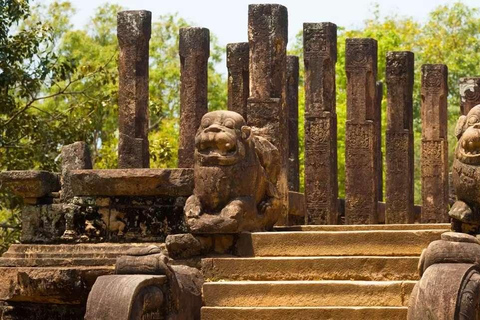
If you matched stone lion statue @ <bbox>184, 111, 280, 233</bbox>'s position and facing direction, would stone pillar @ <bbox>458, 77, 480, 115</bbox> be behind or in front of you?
behind

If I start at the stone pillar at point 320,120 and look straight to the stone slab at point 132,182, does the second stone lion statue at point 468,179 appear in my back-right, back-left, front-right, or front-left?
front-left

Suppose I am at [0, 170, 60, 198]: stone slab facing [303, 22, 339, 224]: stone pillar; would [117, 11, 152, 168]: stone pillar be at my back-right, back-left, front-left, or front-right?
front-left

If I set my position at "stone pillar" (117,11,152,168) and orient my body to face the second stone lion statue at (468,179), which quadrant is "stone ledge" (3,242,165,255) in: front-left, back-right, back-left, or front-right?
front-right

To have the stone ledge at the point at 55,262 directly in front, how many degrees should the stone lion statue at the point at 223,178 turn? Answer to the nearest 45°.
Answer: approximately 45° to its right

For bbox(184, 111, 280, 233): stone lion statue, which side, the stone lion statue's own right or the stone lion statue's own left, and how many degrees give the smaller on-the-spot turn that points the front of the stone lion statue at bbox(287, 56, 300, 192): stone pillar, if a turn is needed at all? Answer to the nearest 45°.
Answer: approximately 135° to the stone lion statue's own right

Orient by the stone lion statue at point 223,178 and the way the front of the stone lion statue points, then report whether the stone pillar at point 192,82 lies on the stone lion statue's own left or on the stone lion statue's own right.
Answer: on the stone lion statue's own right

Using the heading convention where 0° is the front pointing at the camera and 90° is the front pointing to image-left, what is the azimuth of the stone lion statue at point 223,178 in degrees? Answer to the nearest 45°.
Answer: approximately 45°

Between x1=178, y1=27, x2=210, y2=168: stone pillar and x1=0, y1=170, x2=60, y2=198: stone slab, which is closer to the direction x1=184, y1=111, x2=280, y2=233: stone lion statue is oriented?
the stone slab
